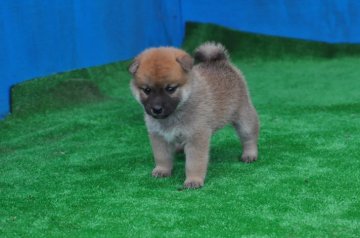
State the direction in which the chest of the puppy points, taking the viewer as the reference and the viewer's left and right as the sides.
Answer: facing the viewer and to the left of the viewer
